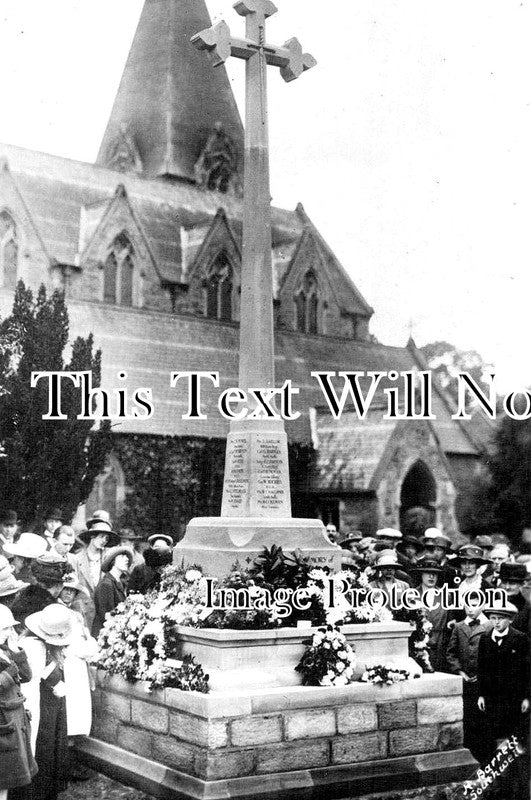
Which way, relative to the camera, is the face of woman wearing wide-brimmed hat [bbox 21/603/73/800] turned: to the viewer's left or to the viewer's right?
to the viewer's right

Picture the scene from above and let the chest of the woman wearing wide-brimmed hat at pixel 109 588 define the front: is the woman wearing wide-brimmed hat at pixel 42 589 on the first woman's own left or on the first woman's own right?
on the first woman's own right

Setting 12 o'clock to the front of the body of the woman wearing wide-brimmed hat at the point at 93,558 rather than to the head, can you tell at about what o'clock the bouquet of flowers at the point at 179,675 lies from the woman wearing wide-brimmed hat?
The bouquet of flowers is roughly at 1 o'clock from the woman wearing wide-brimmed hat.

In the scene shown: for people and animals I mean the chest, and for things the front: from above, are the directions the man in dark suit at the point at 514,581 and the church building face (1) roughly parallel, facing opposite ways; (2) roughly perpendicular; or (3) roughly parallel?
roughly perpendicular

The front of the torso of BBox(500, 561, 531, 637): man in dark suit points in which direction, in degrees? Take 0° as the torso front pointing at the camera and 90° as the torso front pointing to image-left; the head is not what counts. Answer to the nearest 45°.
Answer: approximately 45°

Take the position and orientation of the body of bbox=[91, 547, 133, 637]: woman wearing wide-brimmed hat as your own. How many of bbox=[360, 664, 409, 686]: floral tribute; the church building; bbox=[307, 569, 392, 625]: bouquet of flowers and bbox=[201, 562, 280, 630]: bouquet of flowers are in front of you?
3

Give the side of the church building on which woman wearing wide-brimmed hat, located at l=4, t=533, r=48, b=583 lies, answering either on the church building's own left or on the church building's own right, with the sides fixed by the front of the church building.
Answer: on the church building's own right
